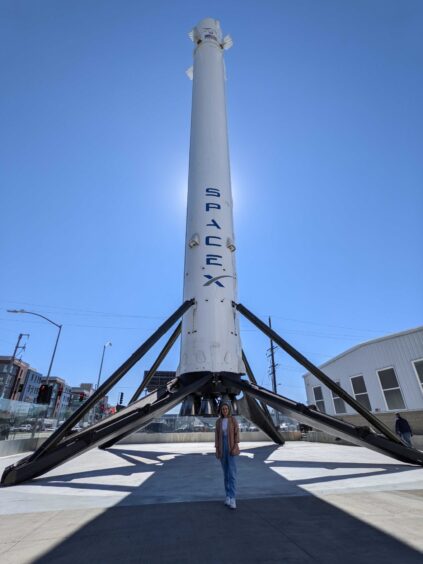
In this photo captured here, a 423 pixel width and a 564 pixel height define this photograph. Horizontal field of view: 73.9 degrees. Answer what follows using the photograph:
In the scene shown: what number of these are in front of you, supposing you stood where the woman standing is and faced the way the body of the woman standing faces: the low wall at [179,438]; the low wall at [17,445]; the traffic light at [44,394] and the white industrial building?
0

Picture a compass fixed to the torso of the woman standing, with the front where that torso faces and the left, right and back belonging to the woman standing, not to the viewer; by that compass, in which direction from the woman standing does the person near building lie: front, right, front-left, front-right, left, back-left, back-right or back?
back-left

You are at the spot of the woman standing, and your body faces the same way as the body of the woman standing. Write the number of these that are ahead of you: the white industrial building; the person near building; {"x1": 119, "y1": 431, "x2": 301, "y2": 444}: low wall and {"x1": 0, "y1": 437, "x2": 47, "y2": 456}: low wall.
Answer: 0

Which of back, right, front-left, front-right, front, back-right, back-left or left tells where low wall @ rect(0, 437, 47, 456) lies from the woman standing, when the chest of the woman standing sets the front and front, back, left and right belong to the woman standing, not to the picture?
back-right

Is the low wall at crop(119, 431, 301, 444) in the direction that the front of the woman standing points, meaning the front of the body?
no

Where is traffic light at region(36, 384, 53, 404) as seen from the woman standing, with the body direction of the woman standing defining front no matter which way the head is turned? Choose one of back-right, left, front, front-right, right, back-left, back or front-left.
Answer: back-right

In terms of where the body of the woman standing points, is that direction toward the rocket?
no

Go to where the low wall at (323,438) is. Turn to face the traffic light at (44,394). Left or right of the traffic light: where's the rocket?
left

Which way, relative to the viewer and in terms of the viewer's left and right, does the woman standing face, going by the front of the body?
facing the viewer

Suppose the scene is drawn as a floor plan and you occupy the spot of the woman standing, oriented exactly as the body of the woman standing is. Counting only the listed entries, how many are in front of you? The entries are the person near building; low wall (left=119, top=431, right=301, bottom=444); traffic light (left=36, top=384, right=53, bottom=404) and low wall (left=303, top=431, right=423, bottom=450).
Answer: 0

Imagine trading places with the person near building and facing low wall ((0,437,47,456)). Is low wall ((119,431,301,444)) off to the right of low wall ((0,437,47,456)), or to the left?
right

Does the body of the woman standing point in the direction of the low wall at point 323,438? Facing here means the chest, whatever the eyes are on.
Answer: no
